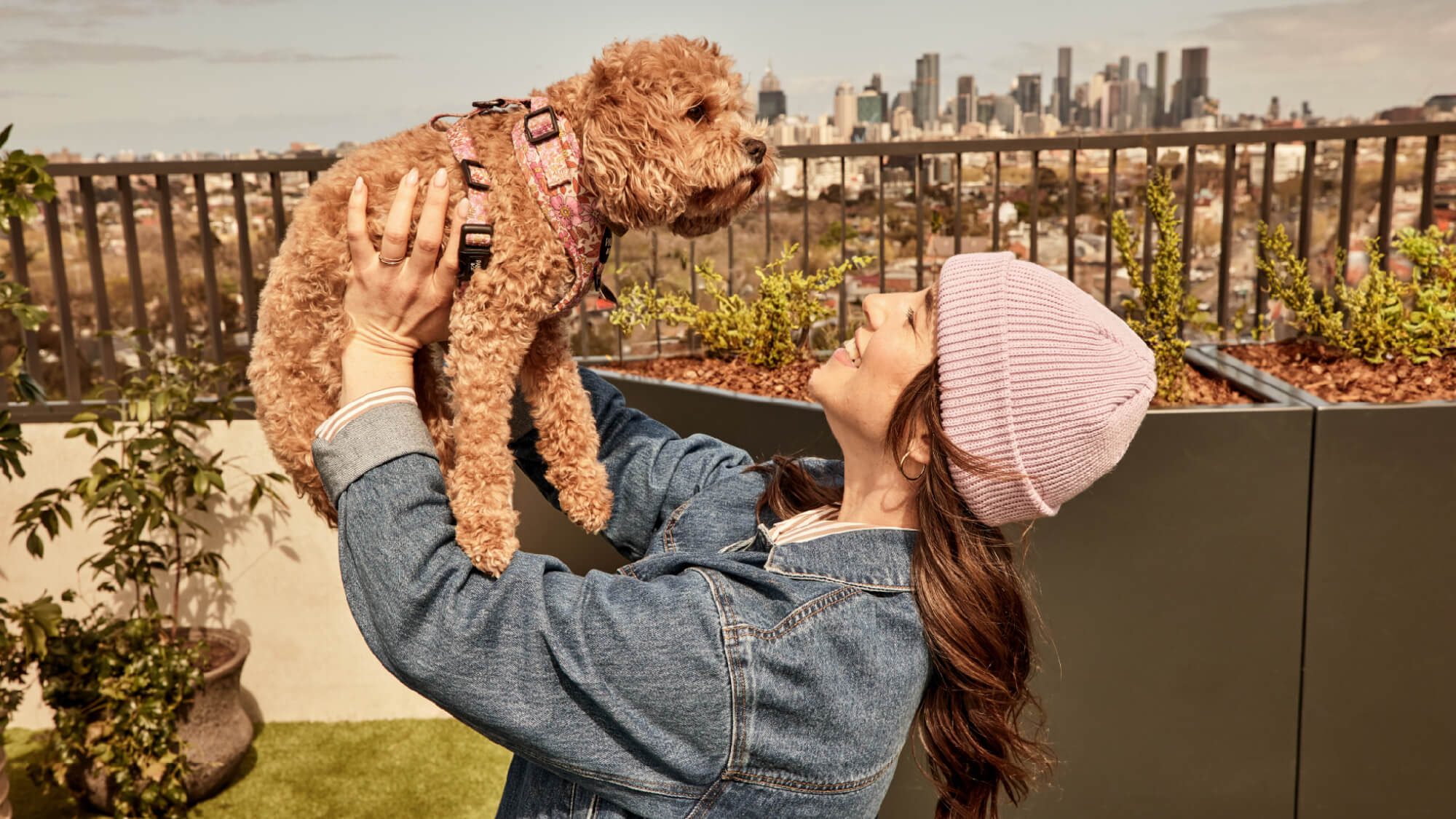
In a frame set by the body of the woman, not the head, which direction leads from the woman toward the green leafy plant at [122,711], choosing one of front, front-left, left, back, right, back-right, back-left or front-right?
front-right

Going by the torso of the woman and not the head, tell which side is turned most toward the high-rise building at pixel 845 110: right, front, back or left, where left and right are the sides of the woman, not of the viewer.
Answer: right

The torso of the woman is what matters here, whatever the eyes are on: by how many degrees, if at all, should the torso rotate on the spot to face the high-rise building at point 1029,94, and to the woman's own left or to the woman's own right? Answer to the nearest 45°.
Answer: approximately 90° to the woman's own right

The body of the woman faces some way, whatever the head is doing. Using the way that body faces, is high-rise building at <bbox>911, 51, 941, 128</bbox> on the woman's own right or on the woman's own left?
on the woman's own right

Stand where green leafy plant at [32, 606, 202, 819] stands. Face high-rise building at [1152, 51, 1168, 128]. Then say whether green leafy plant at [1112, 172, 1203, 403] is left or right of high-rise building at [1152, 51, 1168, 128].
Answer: right

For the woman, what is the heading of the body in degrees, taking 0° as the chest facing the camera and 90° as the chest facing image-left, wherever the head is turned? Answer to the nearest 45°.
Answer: approximately 90°

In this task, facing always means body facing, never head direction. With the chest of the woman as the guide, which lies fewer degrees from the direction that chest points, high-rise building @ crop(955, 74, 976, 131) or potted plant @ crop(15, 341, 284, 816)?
the potted plant

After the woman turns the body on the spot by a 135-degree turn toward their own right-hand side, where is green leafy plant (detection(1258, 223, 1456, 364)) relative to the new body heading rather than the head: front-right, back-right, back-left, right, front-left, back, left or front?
front

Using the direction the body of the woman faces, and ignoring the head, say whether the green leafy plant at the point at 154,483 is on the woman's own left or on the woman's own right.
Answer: on the woman's own right

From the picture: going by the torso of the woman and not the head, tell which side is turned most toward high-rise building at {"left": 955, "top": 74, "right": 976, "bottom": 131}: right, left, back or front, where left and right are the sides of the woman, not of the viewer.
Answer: right

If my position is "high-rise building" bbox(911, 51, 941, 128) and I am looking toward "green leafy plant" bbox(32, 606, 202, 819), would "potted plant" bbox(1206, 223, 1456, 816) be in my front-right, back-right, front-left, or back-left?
front-left

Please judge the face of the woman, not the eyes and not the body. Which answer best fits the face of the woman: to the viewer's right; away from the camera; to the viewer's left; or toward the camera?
to the viewer's left

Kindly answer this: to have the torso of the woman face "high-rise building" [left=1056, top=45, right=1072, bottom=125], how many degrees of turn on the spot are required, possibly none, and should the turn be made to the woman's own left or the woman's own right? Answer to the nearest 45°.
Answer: approximately 90° to the woman's own right

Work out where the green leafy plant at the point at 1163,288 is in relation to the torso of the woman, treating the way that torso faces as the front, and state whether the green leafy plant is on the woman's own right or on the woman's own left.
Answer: on the woman's own right

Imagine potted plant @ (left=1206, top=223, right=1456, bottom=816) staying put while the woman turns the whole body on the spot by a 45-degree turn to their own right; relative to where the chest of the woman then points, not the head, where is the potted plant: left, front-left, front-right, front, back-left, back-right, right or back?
right
